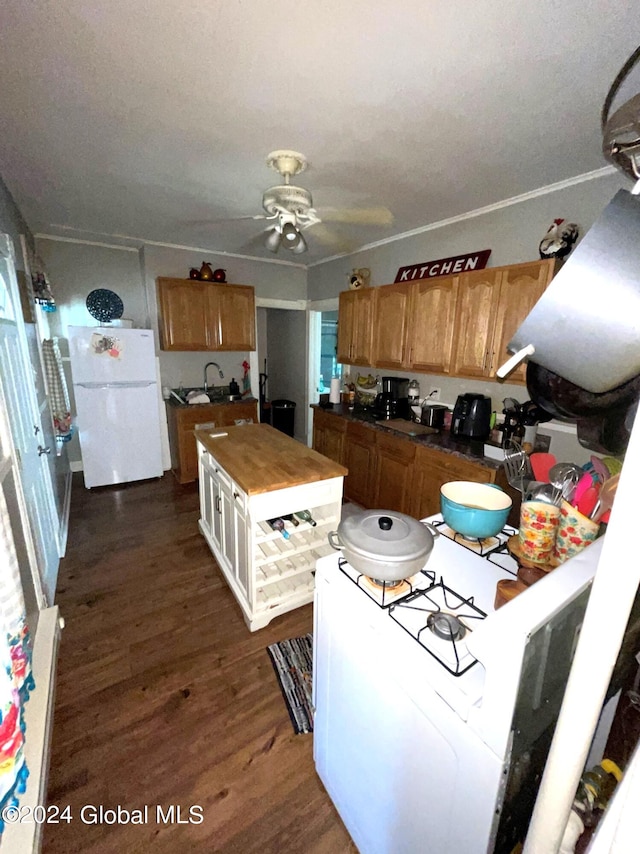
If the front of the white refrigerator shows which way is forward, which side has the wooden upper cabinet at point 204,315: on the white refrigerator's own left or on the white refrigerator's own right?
on the white refrigerator's own left

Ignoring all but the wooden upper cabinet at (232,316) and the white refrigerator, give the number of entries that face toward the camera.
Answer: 2

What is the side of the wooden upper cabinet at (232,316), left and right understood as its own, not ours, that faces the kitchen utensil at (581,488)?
front

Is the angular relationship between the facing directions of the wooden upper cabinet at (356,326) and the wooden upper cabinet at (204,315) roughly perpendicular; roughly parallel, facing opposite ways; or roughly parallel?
roughly perpendicular

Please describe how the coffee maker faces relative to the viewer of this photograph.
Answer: facing the viewer and to the left of the viewer

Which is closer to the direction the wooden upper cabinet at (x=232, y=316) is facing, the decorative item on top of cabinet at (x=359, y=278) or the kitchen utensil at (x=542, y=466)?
the kitchen utensil

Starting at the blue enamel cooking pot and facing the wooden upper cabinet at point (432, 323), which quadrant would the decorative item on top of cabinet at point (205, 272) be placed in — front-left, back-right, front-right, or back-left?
front-left

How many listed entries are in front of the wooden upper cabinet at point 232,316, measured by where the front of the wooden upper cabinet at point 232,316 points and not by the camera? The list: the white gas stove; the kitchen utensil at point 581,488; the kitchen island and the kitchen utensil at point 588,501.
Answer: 4

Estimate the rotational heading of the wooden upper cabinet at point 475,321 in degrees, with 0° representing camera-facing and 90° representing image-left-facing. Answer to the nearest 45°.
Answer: approximately 45°

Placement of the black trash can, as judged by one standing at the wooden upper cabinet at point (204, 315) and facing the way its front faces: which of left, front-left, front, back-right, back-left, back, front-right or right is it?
back-left

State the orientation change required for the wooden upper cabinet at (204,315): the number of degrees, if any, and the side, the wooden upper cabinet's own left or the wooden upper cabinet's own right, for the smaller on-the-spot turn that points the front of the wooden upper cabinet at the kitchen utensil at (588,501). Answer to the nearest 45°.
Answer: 0° — it already faces it

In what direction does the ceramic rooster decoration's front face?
to the viewer's left

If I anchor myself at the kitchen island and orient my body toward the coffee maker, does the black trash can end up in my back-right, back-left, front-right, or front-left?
front-left

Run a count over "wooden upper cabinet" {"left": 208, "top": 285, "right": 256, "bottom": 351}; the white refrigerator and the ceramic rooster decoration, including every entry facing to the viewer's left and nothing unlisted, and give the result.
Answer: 1

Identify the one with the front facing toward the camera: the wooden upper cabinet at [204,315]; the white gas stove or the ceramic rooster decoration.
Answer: the wooden upper cabinet

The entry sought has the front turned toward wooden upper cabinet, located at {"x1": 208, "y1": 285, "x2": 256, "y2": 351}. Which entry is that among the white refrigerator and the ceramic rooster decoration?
the ceramic rooster decoration

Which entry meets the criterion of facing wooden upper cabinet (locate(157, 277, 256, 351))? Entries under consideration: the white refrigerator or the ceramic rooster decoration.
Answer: the ceramic rooster decoration

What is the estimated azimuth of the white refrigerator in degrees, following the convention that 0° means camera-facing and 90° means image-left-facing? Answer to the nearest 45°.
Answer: approximately 0°
